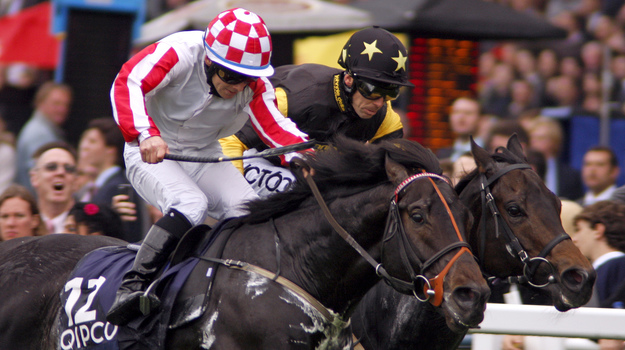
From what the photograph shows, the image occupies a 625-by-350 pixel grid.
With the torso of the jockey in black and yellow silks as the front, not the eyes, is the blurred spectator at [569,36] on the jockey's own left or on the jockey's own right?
on the jockey's own left

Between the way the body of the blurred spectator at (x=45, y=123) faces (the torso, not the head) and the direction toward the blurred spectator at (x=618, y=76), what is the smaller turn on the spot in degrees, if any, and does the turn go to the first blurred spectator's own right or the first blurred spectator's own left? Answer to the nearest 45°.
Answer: approximately 45° to the first blurred spectator's own left

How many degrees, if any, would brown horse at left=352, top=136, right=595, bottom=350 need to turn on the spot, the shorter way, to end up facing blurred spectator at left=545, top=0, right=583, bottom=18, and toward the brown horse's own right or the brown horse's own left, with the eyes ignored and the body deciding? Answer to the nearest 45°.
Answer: approximately 135° to the brown horse's own left

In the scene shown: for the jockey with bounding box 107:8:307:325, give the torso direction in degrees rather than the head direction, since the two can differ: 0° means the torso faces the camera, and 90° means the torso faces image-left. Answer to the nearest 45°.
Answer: approximately 315°

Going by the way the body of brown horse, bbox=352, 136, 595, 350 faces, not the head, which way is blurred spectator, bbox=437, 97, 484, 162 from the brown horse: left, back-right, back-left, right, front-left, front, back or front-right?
back-left

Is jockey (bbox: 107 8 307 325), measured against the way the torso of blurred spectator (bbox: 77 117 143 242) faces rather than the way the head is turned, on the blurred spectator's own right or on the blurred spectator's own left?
on the blurred spectator's own left

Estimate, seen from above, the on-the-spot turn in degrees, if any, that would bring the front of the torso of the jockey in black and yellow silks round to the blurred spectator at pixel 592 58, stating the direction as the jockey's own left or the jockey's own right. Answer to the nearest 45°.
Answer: approximately 90° to the jockey's own left

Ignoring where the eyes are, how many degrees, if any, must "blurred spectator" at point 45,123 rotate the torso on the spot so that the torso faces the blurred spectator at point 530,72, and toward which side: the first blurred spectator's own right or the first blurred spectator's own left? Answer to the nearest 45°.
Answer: approximately 45° to the first blurred spectator's own left

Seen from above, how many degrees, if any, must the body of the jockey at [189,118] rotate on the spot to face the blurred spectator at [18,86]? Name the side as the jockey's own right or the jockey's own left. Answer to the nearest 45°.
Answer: approximately 135° to the jockey's own left

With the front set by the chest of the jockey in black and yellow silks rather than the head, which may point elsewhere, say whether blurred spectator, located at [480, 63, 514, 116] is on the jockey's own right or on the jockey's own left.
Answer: on the jockey's own left

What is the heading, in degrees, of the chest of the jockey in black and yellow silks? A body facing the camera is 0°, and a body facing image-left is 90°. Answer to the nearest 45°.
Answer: approximately 315°
